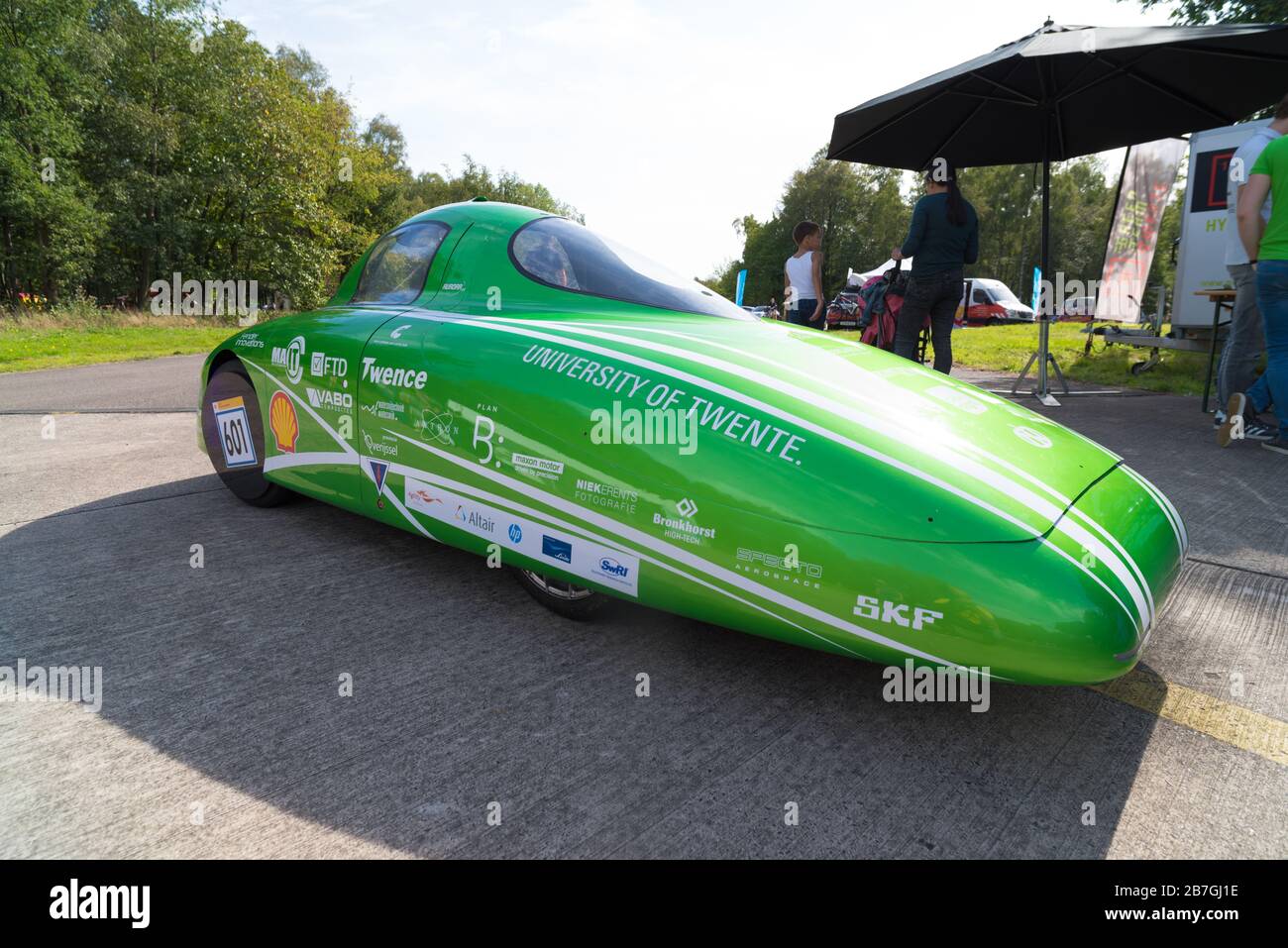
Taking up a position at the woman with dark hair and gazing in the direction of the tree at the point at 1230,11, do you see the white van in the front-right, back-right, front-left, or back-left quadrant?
front-left

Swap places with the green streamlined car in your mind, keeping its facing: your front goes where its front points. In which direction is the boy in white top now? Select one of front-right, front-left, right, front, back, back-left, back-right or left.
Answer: back-left

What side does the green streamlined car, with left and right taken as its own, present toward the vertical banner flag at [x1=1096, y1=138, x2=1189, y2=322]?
left

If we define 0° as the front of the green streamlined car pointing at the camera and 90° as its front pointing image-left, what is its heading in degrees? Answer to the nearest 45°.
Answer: approximately 315°

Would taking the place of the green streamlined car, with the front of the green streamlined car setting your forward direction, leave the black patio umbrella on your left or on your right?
on your left

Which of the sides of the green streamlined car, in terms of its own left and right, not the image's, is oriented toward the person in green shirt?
left
